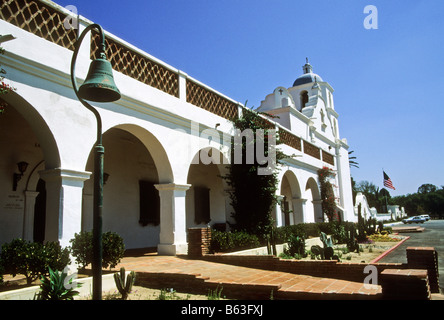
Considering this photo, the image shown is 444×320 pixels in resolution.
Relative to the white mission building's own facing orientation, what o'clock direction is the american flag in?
The american flag is roughly at 9 o'clock from the white mission building.

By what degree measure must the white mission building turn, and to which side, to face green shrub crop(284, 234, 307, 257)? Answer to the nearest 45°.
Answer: approximately 45° to its left

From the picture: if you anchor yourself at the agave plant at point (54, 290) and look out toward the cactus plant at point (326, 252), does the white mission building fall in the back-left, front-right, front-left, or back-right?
front-left

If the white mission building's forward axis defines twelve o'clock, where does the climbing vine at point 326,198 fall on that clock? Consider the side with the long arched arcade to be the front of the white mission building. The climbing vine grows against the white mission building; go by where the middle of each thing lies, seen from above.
The climbing vine is roughly at 9 o'clock from the white mission building.

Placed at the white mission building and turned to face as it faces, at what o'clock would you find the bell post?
The bell post is roughly at 1 o'clock from the white mission building.

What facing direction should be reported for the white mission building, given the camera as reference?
facing the viewer and to the right of the viewer

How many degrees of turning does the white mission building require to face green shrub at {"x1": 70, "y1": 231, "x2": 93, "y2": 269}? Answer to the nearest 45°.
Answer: approximately 45° to its right
